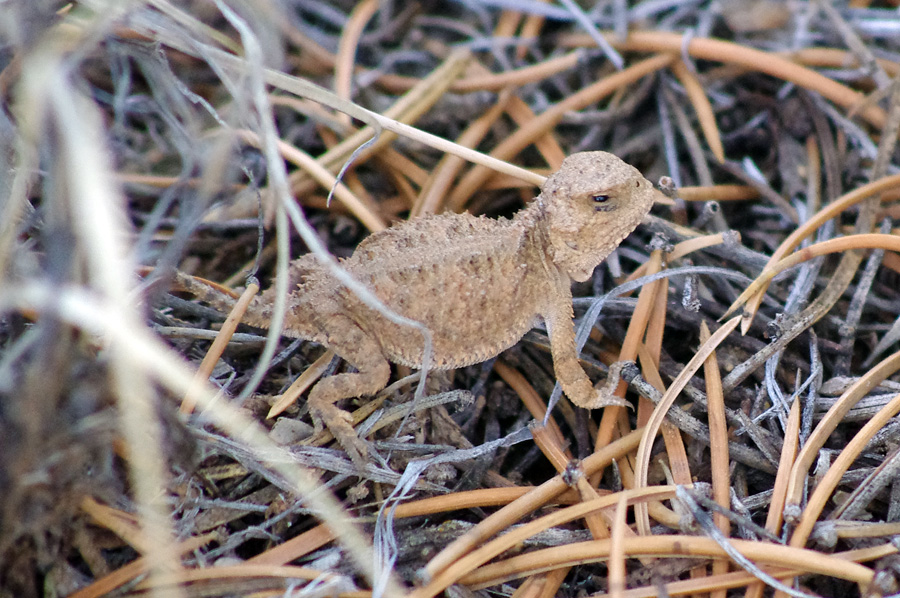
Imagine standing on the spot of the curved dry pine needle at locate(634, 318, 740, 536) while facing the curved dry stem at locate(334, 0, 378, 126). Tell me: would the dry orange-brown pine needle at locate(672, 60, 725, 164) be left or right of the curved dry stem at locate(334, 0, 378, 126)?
right

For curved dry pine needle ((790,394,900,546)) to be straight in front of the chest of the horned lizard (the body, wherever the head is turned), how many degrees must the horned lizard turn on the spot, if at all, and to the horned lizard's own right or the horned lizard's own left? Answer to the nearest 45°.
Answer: approximately 45° to the horned lizard's own right

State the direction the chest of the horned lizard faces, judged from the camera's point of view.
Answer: to the viewer's right

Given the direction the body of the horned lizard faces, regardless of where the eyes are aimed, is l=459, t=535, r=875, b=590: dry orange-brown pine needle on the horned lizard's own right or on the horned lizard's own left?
on the horned lizard's own right

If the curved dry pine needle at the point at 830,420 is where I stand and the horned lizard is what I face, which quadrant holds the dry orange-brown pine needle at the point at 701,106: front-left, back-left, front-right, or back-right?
front-right

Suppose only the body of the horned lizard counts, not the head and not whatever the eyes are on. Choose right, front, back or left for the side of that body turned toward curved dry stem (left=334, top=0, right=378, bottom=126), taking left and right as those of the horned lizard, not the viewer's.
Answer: left
